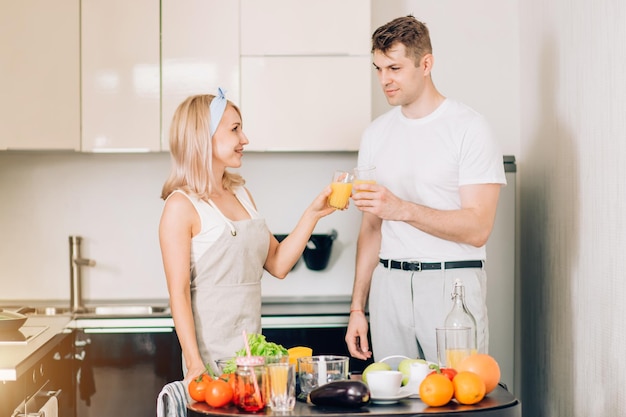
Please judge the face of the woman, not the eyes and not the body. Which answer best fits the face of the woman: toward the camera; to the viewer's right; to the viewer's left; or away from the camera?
to the viewer's right

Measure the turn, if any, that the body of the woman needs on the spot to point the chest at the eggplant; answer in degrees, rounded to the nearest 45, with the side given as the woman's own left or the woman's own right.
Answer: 0° — they already face it

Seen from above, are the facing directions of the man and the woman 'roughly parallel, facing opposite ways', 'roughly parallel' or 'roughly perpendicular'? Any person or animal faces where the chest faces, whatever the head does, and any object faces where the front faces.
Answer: roughly perpendicular

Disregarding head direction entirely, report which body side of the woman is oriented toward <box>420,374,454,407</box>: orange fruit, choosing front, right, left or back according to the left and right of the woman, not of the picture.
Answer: front

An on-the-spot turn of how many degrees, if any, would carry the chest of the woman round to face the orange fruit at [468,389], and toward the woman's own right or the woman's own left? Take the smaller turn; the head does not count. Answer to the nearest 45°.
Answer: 0° — they already face it

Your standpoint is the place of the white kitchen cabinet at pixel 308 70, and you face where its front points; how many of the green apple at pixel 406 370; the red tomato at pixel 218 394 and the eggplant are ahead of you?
3

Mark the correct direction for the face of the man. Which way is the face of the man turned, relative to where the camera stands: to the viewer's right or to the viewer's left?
to the viewer's left

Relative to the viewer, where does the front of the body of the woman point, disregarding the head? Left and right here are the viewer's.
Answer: facing the viewer and to the right of the viewer

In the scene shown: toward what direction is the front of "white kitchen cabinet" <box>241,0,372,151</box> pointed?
toward the camera

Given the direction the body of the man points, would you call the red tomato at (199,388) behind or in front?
in front

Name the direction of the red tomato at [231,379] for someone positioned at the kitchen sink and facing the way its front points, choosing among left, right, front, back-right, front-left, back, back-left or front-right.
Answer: front

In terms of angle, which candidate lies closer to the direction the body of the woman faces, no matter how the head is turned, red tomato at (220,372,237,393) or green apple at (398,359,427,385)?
the green apple

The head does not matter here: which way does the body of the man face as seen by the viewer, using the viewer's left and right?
facing the viewer and to the left of the viewer
